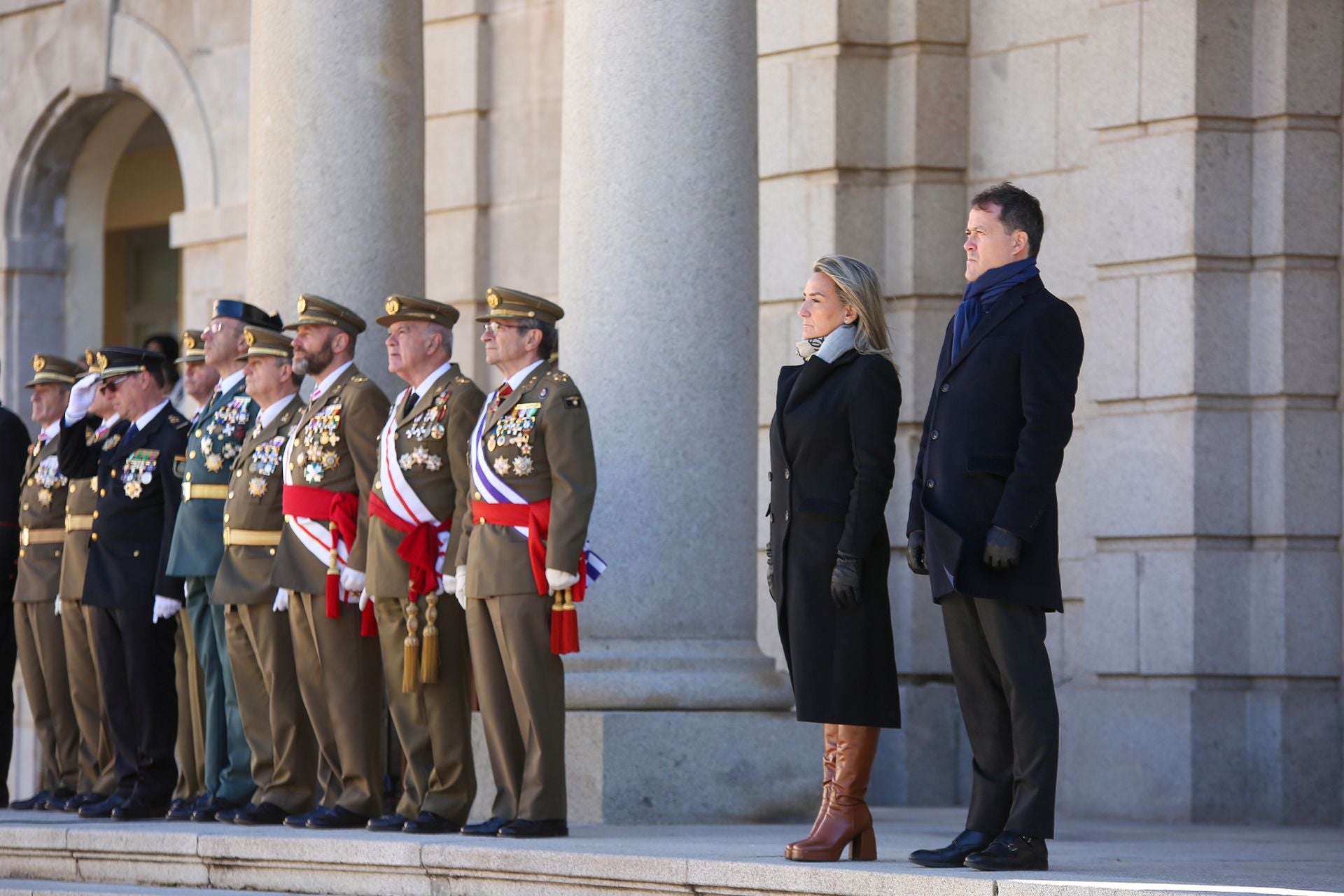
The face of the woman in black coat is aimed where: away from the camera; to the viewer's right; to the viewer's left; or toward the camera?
to the viewer's left

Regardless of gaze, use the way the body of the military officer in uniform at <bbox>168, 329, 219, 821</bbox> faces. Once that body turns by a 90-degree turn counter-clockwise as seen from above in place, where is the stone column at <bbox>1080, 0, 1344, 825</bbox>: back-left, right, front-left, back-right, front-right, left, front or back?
front-left

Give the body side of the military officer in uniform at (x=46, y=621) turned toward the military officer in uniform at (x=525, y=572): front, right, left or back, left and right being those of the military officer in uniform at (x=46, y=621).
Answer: left

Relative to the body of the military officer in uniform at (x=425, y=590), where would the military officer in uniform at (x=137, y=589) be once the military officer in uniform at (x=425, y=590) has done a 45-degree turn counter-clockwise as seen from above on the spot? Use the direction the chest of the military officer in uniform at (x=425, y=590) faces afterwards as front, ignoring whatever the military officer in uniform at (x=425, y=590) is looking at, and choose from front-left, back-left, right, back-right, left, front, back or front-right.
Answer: back-right

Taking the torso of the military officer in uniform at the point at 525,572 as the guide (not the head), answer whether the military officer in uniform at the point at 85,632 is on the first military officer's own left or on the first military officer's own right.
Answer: on the first military officer's own right

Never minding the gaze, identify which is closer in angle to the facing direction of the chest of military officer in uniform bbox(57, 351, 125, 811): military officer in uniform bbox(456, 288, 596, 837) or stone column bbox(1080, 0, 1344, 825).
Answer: the military officer in uniform

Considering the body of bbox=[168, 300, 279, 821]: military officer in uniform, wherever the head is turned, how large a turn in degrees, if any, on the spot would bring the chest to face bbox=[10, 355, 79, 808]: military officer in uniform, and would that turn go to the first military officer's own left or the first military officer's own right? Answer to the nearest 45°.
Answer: approximately 90° to the first military officer's own right
